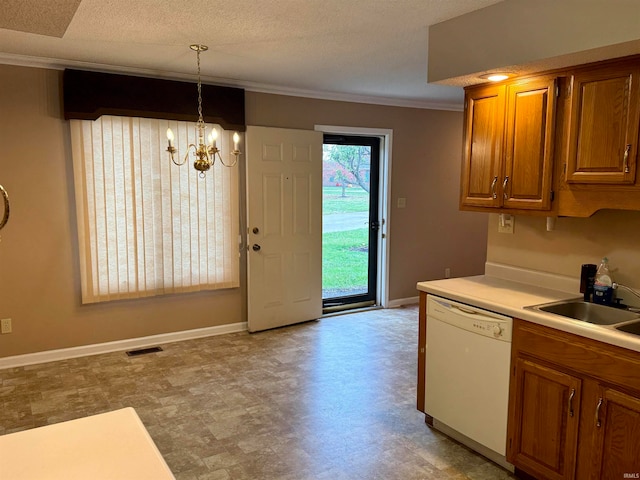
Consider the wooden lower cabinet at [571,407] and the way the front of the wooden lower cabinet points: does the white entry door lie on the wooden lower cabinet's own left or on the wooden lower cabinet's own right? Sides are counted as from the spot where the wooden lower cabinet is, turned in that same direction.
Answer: on the wooden lower cabinet's own right

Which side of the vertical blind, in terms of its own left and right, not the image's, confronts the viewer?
front

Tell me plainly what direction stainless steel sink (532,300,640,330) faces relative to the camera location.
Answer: facing the viewer and to the left of the viewer

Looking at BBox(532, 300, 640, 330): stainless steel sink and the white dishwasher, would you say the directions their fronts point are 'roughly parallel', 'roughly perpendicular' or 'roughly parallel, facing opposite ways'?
roughly parallel

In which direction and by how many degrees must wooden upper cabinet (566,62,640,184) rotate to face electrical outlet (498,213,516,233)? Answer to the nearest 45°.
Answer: approximately 90° to its right

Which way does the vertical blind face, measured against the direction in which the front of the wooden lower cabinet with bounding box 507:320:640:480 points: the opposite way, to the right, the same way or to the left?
to the left

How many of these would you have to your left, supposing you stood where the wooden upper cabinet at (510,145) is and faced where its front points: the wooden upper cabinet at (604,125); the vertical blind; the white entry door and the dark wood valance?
1

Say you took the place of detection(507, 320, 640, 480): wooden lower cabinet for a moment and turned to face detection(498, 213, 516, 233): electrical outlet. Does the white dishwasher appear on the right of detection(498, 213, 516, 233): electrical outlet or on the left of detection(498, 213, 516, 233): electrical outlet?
left

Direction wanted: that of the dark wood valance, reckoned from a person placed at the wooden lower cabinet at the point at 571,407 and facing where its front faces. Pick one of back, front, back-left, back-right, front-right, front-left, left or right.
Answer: front-right

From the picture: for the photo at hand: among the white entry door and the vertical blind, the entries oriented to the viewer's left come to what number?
0

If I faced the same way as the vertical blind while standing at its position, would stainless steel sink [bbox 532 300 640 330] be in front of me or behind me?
in front

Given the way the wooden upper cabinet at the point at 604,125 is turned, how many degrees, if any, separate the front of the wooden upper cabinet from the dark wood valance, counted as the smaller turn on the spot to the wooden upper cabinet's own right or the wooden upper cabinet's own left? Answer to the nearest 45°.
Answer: approximately 45° to the wooden upper cabinet's own right

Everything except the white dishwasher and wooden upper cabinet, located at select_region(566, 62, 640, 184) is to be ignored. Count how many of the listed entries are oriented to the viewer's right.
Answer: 0

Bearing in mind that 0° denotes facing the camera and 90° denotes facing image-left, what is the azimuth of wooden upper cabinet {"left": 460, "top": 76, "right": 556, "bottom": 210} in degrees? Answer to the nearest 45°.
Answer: approximately 45°
